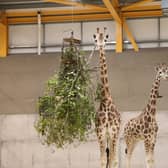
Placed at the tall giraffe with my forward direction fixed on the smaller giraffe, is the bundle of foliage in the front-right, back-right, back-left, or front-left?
back-left
